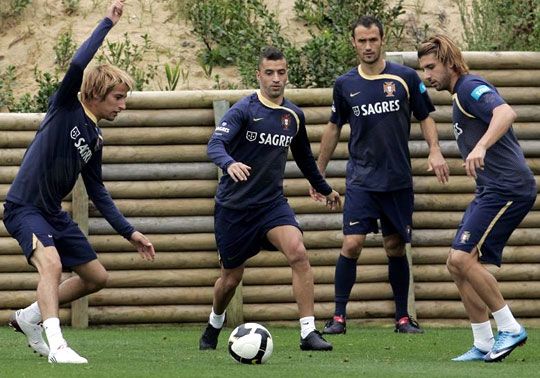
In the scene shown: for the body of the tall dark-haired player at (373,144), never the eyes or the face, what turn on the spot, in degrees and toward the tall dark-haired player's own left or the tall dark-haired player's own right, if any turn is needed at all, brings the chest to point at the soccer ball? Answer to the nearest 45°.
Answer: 0° — they already face it

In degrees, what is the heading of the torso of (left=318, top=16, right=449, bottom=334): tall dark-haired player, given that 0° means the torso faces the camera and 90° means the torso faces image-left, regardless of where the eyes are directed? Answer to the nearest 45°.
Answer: approximately 0°

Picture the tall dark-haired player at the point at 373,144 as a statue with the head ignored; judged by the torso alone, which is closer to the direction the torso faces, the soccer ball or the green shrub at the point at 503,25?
the soccer ball

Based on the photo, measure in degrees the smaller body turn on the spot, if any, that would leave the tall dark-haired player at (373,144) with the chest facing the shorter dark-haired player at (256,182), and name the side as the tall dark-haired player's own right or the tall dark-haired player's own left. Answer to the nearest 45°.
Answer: approximately 45° to the tall dark-haired player's own right

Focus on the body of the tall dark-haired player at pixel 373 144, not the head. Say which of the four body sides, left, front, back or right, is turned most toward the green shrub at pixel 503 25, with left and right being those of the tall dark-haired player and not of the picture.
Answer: back
